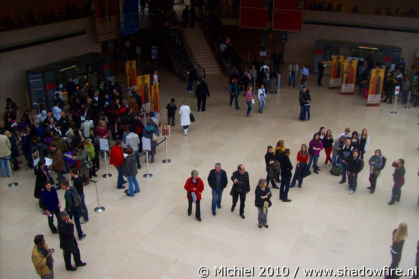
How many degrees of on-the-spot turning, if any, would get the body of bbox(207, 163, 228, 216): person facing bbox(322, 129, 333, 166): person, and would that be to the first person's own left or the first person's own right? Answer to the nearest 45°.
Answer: approximately 135° to the first person's own left

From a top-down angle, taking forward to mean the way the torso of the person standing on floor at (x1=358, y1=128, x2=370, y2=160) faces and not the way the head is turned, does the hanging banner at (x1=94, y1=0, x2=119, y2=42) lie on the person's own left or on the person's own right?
on the person's own right

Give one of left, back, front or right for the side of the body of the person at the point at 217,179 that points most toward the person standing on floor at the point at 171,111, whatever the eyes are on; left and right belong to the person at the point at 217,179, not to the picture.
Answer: back

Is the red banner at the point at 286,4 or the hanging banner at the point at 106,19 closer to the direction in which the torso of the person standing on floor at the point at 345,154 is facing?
the hanging banner

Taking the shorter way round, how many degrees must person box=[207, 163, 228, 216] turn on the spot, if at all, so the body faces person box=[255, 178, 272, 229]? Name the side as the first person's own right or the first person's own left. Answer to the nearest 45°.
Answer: approximately 45° to the first person's own left

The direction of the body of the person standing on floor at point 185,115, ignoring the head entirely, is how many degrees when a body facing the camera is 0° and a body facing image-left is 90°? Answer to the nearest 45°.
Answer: approximately 180°

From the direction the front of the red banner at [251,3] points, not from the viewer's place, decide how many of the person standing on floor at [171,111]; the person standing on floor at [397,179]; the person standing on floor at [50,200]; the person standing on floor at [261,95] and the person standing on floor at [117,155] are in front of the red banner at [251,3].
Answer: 5

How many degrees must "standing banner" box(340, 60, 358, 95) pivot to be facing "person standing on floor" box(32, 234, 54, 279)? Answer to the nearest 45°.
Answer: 0° — it already faces them

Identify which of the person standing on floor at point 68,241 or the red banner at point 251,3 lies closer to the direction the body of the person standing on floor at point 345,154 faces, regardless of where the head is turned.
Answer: the person standing on floor

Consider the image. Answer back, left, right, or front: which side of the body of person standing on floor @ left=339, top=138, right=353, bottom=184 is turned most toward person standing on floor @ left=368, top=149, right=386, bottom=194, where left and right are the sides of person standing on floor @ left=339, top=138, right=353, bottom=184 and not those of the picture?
left

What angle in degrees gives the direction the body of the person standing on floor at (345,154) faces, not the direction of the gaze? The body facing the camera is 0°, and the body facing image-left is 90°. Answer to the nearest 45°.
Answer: approximately 45°

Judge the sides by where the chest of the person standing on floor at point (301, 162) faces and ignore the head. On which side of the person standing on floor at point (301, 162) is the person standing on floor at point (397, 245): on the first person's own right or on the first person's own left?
on the first person's own left

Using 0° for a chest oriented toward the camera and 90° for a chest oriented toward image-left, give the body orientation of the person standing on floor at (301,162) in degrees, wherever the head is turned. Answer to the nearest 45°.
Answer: approximately 45°
